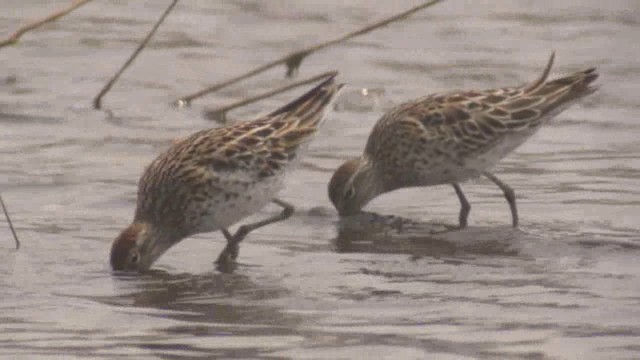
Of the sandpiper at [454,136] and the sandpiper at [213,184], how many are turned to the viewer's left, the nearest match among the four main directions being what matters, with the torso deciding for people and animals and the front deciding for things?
2

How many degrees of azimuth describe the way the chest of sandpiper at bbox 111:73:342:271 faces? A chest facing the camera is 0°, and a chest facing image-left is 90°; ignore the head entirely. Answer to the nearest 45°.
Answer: approximately 90°

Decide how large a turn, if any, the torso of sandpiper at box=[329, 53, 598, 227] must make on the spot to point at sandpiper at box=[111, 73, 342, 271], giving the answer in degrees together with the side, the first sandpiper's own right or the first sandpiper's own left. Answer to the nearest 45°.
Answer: approximately 45° to the first sandpiper's own left

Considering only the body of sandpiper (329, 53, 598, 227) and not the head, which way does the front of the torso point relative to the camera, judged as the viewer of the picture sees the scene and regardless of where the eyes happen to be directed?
to the viewer's left

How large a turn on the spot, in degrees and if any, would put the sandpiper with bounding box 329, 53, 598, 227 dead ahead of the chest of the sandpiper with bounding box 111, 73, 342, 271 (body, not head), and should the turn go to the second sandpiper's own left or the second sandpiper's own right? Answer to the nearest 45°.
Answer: approximately 135° to the second sandpiper's own right
